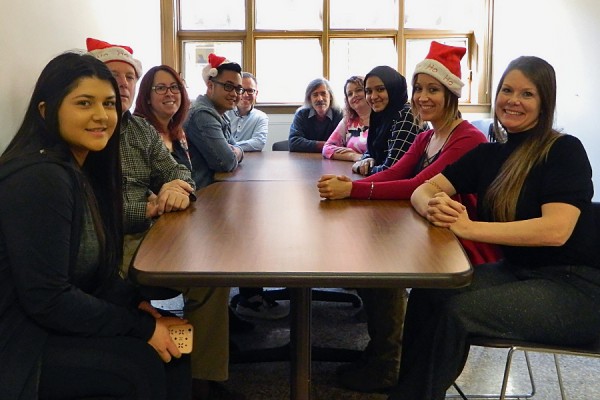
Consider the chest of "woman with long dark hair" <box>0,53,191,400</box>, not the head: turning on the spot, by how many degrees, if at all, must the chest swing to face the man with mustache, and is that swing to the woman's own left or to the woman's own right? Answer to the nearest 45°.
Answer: approximately 90° to the woman's own left

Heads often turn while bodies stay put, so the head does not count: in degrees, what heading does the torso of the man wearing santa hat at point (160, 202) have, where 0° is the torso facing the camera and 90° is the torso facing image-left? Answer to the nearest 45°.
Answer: approximately 315°

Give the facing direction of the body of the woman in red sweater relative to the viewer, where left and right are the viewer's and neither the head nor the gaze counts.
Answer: facing the viewer and to the left of the viewer

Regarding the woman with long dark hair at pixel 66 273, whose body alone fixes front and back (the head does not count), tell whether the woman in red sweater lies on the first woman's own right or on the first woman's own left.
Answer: on the first woman's own left

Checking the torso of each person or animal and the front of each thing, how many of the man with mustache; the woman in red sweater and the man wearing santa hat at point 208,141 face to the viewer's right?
1

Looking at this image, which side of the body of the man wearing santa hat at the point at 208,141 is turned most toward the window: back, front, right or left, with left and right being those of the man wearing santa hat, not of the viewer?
left

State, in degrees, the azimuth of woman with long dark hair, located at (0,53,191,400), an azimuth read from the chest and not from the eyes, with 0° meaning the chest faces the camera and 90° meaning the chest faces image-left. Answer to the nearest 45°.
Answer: approximately 315°

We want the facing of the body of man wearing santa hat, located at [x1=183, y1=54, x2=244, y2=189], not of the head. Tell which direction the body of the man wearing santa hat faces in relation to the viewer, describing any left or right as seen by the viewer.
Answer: facing to the right of the viewer

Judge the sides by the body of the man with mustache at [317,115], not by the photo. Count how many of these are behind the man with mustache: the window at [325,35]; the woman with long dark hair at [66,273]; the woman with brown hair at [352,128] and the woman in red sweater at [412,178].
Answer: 1

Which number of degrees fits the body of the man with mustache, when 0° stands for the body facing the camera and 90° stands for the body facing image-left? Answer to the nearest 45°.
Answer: approximately 0°

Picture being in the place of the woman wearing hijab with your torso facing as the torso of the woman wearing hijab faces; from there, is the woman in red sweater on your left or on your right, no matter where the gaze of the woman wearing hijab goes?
on your left

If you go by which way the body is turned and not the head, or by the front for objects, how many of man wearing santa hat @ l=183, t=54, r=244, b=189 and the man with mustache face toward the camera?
1
